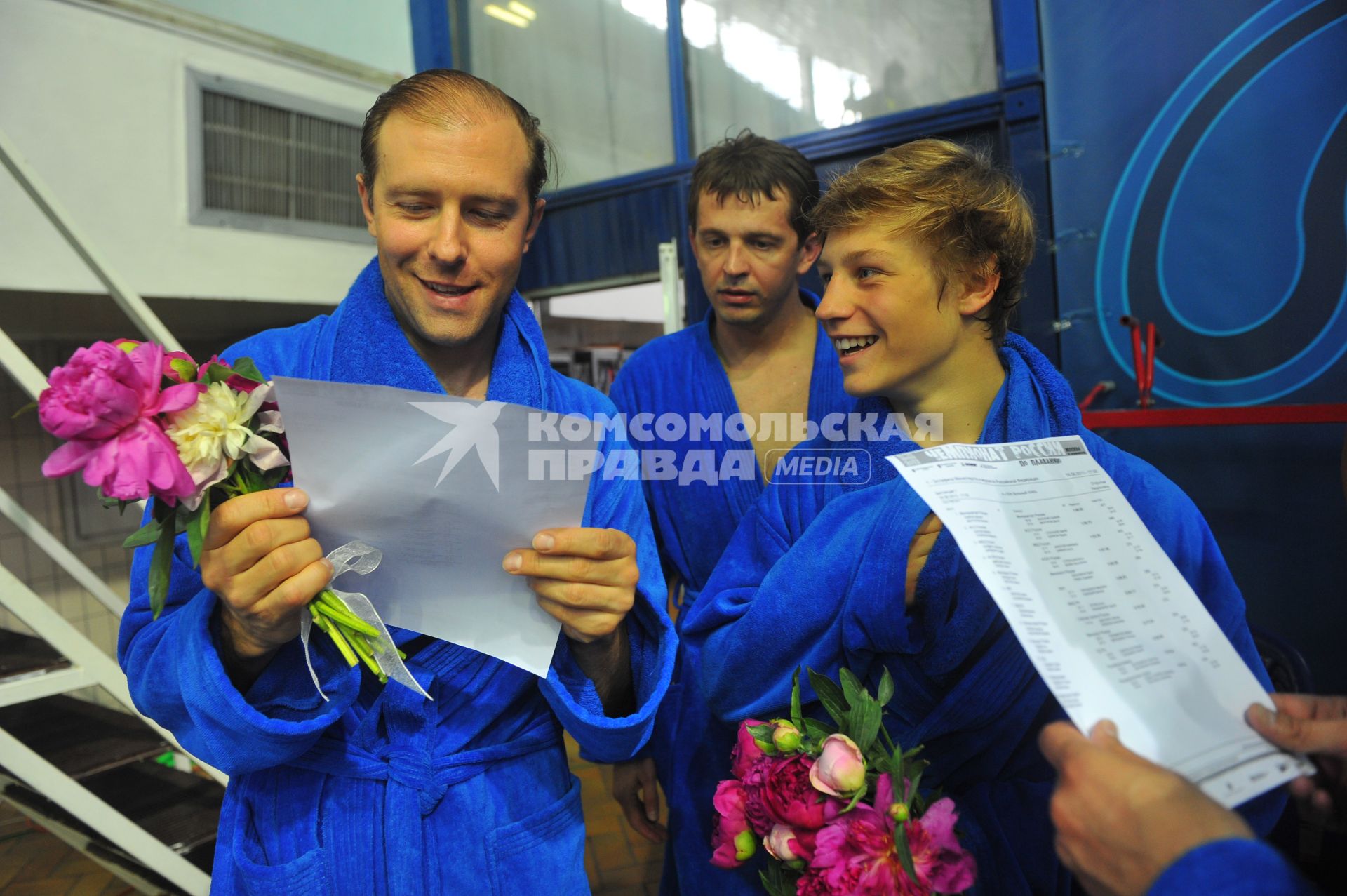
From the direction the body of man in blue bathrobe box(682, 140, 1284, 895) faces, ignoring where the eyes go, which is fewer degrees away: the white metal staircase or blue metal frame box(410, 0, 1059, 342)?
the white metal staircase

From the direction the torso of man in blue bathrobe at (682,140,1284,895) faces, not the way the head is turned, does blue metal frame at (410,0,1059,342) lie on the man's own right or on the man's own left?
on the man's own right

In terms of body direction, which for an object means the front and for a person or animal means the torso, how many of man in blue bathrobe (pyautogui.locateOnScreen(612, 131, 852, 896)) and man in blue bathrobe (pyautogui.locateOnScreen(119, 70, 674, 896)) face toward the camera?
2

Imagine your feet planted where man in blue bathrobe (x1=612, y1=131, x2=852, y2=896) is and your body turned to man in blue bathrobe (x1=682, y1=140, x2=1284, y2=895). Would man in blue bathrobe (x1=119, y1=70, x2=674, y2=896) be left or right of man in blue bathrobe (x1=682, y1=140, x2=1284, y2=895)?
right

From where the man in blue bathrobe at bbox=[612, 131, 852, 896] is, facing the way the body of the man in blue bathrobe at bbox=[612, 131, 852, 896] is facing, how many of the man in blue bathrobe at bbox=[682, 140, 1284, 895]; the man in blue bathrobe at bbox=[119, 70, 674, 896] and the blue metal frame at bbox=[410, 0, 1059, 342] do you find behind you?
1

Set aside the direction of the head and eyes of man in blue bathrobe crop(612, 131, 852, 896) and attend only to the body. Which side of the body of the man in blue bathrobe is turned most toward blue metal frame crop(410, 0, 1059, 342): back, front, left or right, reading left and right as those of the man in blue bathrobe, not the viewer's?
back

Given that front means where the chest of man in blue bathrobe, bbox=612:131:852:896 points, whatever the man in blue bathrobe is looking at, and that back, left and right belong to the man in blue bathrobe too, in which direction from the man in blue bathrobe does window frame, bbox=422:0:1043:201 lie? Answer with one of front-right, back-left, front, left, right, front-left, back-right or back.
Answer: back

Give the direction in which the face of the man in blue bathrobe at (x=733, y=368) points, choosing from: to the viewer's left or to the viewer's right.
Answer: to the viewer's left

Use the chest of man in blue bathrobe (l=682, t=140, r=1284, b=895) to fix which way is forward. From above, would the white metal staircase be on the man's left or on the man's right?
on the man's right

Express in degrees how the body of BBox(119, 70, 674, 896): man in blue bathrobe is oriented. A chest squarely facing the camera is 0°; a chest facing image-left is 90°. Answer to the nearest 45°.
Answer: approximately 0°
